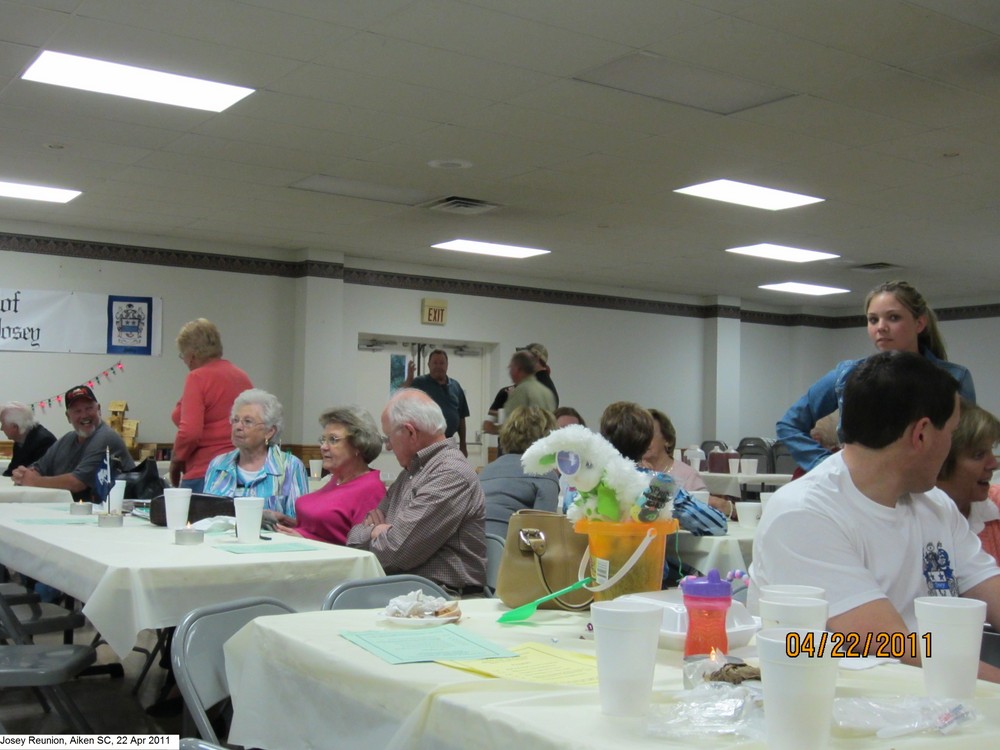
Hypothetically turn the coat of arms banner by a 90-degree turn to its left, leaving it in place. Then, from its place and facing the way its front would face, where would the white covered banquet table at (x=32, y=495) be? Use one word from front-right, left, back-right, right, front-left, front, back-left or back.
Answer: right

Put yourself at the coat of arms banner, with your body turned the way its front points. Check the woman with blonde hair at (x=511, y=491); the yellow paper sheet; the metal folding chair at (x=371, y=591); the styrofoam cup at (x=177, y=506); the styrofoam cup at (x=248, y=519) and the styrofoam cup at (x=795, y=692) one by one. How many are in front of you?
6

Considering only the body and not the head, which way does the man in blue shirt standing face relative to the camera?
toward the camera

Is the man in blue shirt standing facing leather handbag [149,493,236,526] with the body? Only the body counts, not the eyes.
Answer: yes

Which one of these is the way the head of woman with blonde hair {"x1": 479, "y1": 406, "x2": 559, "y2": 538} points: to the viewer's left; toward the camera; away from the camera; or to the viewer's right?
away from the camera

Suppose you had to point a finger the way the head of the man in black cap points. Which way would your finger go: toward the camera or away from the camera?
toward the camera

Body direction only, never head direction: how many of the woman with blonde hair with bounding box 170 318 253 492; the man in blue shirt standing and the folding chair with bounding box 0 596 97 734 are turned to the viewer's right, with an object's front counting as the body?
1
